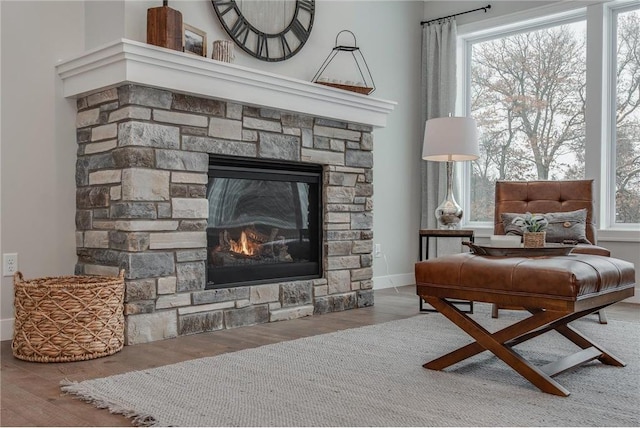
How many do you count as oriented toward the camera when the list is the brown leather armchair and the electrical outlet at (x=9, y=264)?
2

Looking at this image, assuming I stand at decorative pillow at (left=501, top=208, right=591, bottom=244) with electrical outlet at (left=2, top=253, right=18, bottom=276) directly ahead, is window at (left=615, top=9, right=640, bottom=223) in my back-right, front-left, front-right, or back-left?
back-right

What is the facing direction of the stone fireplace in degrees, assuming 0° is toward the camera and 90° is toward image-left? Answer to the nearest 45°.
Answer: approximately 315°

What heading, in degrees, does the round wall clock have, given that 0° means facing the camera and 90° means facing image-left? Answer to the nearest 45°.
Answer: approximately 315°

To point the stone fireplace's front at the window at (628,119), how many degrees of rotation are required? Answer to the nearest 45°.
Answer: approximately 45° to its left

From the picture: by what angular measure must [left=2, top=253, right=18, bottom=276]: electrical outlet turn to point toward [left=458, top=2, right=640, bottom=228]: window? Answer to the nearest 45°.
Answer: approximately 90° to its left

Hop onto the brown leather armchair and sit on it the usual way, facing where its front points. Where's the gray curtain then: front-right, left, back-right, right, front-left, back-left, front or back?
back-right
